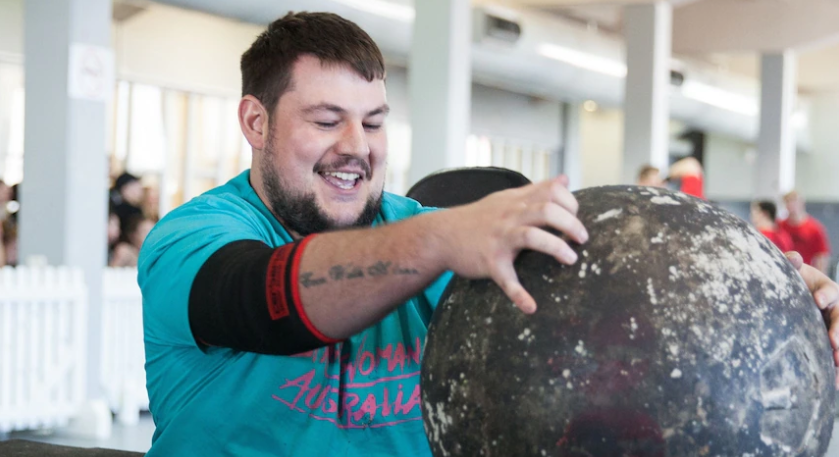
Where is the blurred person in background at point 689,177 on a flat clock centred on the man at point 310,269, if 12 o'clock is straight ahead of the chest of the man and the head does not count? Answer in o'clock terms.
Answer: The blurred person in background is roughly at 8 o'clock from the man.

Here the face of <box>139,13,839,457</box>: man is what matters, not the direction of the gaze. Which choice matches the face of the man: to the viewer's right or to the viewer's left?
to the viewer's right

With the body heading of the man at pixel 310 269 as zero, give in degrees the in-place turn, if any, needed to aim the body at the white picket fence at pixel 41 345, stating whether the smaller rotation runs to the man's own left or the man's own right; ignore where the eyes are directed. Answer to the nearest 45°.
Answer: approximately 180°

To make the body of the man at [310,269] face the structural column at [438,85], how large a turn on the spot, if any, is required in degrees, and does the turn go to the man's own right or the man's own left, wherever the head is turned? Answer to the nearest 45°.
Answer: approximately 135° to the man's own left

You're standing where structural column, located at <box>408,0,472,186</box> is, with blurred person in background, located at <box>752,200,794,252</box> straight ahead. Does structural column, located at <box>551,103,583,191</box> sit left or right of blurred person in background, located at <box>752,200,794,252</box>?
left

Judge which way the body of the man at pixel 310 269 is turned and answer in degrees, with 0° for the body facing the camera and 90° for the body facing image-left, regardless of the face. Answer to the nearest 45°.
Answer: approximately 315°

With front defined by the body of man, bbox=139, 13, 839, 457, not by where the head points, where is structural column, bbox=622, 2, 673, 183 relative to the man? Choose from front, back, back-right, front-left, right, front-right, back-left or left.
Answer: back-left
